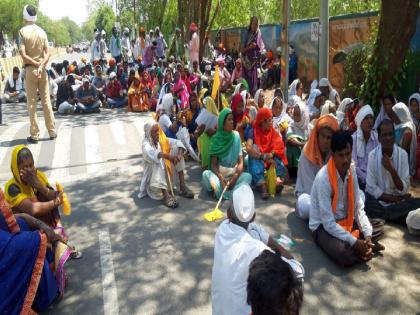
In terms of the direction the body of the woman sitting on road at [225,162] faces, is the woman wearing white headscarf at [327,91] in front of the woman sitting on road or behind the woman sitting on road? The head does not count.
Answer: behind

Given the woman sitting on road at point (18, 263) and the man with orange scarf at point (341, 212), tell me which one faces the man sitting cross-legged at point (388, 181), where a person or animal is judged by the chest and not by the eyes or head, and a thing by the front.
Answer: the woman sitting on road

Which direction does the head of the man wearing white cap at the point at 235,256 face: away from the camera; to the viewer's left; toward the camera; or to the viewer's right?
away from the camera

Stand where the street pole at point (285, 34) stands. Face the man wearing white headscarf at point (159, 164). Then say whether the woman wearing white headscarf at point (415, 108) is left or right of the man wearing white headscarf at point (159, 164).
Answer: left

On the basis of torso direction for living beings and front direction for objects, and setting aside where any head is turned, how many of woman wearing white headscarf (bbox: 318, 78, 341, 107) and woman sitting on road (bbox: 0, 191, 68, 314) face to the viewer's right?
1

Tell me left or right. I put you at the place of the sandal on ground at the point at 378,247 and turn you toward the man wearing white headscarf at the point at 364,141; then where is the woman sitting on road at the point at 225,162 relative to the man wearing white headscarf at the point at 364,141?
left

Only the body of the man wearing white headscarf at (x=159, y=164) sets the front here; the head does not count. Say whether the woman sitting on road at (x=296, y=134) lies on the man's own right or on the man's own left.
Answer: on the man's own left

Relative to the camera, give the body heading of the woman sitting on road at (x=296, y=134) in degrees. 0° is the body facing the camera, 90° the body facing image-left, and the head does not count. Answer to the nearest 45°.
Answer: approximately 45°

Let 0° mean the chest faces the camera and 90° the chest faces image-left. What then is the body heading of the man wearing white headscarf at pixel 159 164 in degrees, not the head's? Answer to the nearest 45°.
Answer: approximately 315°

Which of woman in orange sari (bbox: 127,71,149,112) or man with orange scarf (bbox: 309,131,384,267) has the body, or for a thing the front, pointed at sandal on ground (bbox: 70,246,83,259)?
the woman in orange sari

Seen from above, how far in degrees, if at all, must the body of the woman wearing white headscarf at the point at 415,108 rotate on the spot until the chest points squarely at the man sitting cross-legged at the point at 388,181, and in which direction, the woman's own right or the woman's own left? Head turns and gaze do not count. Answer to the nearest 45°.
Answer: approximately 45° to the woman's own left
